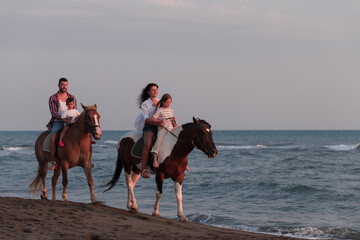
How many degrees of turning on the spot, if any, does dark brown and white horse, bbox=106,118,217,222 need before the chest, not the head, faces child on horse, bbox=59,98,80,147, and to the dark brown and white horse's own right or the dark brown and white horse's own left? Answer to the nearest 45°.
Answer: approximately 180°

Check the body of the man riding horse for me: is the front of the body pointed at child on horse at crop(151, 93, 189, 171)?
yes

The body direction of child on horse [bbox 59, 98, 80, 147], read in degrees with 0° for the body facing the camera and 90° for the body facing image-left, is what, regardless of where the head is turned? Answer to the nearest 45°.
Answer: approximately 315°

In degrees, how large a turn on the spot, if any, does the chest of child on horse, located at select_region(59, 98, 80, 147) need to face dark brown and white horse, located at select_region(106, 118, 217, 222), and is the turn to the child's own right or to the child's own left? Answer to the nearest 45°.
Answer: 0° — they already face it
